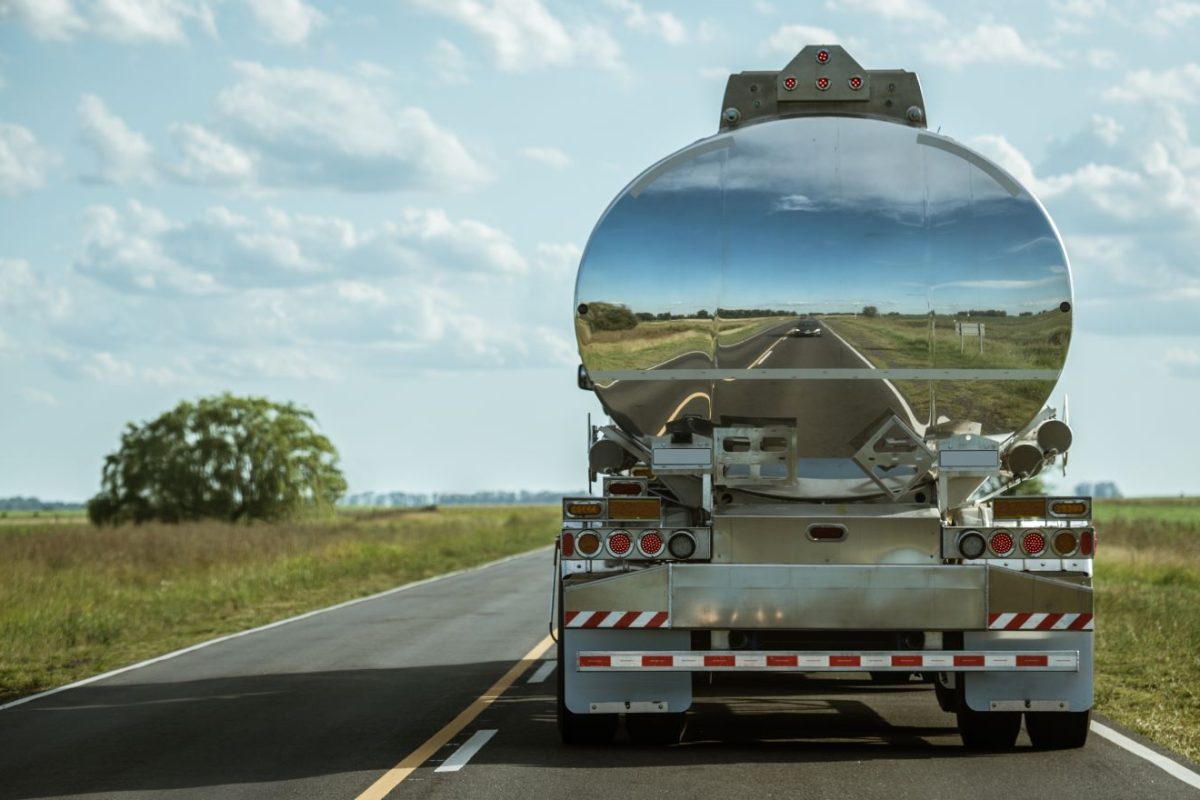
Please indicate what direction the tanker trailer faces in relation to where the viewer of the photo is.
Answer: facing away from the viewer
